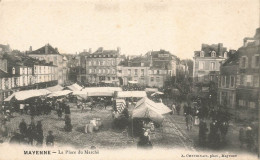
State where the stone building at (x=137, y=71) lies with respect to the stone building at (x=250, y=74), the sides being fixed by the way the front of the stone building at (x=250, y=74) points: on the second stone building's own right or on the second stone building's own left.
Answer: on the second stone building's own right

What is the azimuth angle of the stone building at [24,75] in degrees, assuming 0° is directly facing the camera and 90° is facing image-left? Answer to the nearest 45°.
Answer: approximately 315°

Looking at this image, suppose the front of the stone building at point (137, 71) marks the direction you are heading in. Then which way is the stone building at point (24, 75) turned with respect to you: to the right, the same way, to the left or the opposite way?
to the left

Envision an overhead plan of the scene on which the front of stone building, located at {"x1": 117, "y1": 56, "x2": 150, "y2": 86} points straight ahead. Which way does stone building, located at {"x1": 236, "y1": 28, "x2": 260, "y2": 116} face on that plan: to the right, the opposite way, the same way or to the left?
to the right

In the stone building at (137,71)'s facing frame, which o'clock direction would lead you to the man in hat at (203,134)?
The man in hat is roughly at 11 o'clock from the stone building.

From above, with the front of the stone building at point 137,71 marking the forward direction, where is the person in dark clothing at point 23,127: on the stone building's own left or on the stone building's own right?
on the stone building's own right

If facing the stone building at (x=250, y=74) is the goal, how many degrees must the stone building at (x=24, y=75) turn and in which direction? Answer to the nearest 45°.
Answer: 0° — it already faces it
